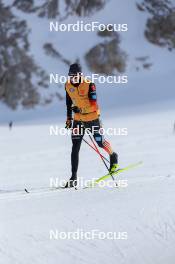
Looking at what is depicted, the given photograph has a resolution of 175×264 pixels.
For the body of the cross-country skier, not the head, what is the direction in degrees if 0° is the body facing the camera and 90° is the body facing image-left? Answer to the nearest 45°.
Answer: approximately 45°
